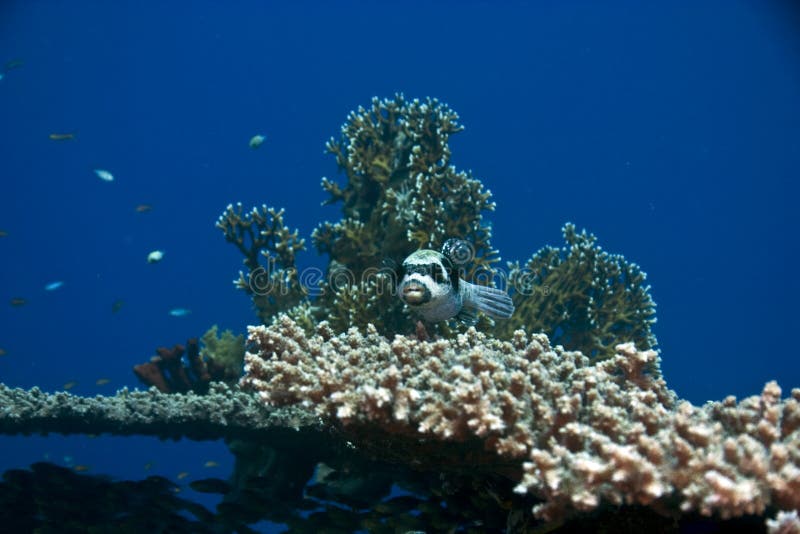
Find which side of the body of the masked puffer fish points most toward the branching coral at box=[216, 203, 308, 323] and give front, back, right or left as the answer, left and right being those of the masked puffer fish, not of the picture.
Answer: right

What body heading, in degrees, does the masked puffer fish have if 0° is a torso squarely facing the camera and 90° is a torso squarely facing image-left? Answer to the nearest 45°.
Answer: approximately 45°

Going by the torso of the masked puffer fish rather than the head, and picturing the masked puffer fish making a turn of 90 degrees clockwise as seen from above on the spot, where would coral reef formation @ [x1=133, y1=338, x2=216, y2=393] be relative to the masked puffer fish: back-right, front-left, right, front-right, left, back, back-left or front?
front
